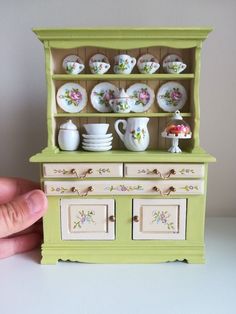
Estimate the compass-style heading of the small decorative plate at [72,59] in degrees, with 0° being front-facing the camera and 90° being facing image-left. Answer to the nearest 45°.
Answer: approximately 0°

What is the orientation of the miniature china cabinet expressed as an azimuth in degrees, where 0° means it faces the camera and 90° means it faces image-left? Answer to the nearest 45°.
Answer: approximately 0°
